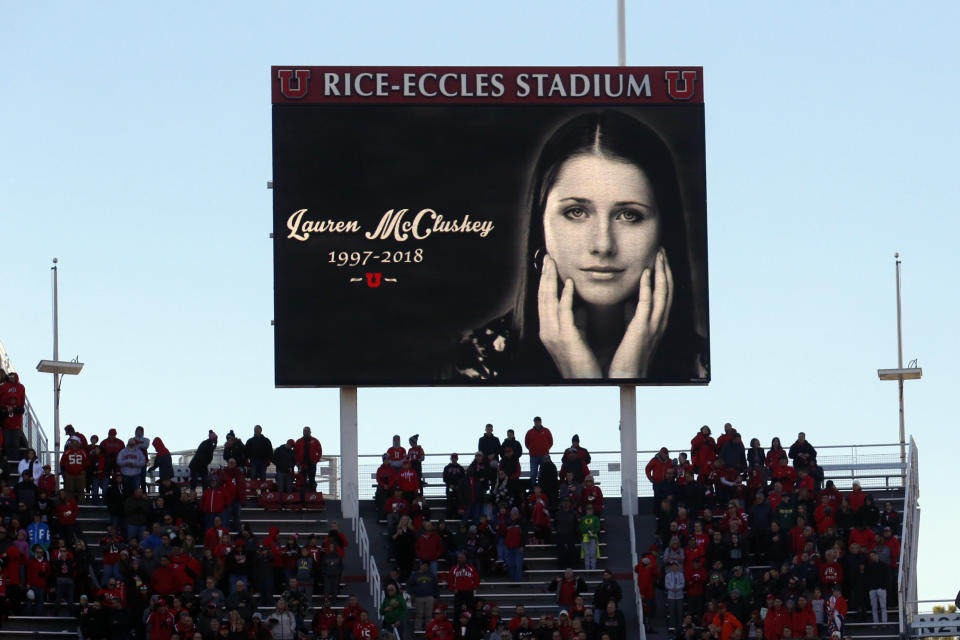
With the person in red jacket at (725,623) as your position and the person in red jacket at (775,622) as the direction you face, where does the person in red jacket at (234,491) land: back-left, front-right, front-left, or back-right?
back-left

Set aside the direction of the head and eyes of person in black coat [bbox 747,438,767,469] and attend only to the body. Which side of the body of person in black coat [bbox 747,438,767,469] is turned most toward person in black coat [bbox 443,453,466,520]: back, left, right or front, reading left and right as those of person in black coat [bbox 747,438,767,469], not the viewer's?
right

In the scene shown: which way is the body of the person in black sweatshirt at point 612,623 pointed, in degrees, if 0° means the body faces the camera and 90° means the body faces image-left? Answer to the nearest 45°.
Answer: approximately 0°

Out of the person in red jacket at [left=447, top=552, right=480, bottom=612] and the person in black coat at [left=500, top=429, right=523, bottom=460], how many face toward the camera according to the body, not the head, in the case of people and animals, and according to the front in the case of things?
2

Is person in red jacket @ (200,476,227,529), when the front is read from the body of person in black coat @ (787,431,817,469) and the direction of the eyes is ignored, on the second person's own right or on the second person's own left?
on the second person's own right

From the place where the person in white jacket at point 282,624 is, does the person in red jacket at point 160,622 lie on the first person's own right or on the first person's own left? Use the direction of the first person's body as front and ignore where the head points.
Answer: on the first person's own right

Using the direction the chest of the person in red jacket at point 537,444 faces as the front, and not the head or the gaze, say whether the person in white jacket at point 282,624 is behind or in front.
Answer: in front

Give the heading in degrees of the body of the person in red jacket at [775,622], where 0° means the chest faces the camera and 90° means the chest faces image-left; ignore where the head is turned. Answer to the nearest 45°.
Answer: approximately 0°

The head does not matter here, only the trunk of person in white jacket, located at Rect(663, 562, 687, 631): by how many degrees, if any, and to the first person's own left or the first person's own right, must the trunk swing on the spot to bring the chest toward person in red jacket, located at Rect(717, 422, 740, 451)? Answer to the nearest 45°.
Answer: approximately 180°

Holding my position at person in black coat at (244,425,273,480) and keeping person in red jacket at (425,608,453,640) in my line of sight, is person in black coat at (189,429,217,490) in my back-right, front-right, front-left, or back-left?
back-right

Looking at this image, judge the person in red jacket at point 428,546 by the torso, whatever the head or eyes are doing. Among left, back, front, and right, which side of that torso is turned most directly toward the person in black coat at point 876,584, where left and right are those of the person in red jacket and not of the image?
left
